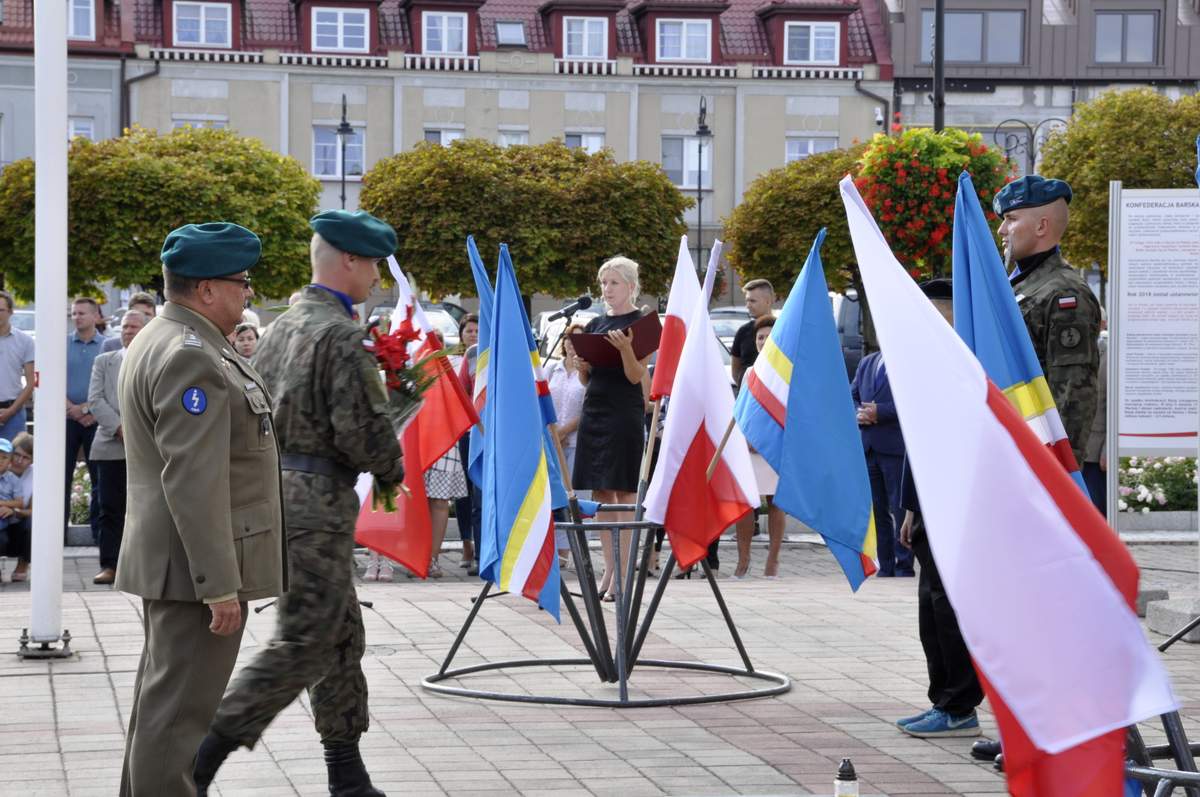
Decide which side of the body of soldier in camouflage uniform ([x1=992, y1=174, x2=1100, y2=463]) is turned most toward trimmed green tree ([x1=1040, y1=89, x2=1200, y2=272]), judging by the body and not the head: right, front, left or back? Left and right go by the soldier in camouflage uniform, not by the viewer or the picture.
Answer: right

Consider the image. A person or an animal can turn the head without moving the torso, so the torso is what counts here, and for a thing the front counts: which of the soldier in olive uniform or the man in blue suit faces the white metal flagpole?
the man in blue suit

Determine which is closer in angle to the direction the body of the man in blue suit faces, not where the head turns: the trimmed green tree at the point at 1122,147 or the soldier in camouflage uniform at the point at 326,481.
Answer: the soldier in camouflage uniform

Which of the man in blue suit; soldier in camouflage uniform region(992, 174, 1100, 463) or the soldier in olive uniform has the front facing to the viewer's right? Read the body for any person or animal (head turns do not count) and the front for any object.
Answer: the soldier in olive uniform

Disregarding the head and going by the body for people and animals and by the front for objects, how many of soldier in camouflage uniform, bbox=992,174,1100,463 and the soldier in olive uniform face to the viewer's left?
1

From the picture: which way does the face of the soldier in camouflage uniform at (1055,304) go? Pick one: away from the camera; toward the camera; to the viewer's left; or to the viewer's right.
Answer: to the viewer's left

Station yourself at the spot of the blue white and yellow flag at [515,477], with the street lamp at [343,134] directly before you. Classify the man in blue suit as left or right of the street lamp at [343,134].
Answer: right

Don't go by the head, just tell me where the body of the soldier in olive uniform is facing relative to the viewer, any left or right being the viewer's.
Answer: facing to the right of the viewer

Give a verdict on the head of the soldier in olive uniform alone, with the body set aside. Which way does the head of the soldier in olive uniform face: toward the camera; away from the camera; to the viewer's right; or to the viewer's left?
to the viewer's right

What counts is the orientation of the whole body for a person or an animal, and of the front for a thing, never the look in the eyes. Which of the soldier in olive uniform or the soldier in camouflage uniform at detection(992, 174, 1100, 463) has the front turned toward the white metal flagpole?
the soldier in camouflage uniform

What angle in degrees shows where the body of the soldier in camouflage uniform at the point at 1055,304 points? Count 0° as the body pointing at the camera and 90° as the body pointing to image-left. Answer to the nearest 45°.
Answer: approximately 90°

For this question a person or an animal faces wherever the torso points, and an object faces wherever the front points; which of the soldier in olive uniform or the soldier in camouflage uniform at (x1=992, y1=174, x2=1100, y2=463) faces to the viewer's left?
the soldier in camouflage uniform

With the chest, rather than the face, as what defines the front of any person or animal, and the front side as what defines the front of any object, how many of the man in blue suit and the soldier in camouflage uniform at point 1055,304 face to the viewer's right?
0

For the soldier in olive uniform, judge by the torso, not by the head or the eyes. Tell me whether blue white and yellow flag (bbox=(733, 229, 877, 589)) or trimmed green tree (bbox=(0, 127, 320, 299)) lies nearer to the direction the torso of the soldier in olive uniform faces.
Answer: the blue white and yellow flag

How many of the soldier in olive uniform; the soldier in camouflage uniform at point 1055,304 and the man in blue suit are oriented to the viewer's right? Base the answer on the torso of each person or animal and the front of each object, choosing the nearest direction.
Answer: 1

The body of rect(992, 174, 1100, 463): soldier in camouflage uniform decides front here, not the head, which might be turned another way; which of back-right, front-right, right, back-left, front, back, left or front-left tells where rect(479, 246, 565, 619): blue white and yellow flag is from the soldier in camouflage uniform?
front

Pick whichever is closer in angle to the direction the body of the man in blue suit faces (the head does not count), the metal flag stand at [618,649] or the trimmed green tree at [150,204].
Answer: the metal flag stand
